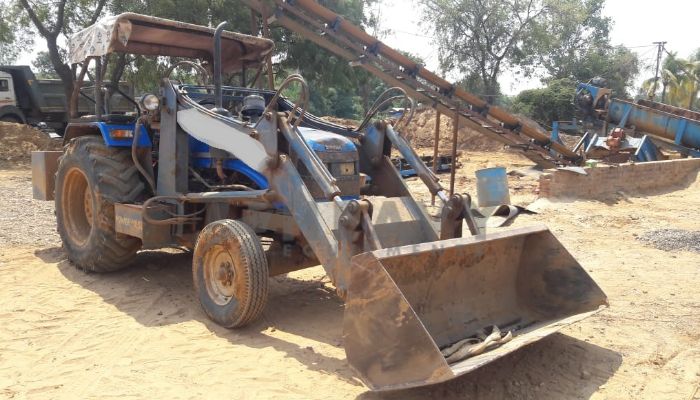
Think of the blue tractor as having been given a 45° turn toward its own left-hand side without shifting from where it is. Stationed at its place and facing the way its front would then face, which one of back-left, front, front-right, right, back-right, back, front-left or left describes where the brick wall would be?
front-left

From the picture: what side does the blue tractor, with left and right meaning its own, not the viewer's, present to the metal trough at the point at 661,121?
left

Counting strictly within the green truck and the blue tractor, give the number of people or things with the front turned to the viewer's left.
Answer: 1

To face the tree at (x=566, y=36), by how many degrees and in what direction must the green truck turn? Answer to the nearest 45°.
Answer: approximately 180°

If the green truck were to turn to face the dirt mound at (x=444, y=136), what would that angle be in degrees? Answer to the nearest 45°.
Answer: approximately 180°

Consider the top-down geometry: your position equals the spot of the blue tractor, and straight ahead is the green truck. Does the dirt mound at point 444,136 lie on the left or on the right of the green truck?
right

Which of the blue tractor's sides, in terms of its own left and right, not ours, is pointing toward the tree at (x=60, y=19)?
back

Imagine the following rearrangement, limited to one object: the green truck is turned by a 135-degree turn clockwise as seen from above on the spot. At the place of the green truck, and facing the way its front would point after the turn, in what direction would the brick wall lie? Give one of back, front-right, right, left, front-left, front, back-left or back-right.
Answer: right

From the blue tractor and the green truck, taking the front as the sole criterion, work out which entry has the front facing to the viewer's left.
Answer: the green truck

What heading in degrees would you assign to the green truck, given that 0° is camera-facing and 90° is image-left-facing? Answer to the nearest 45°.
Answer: approximately 90°

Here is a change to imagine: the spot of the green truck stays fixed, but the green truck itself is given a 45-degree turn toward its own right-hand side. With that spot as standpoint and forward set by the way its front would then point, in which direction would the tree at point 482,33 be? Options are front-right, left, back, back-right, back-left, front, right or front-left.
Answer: back-right

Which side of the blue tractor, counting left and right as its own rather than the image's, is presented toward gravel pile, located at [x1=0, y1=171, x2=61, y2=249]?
back

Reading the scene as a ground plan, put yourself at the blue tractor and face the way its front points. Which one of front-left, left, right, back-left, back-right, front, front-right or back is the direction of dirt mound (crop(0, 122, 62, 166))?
back

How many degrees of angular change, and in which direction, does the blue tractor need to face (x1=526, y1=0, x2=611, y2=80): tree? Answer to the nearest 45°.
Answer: approximately 90° to its left
